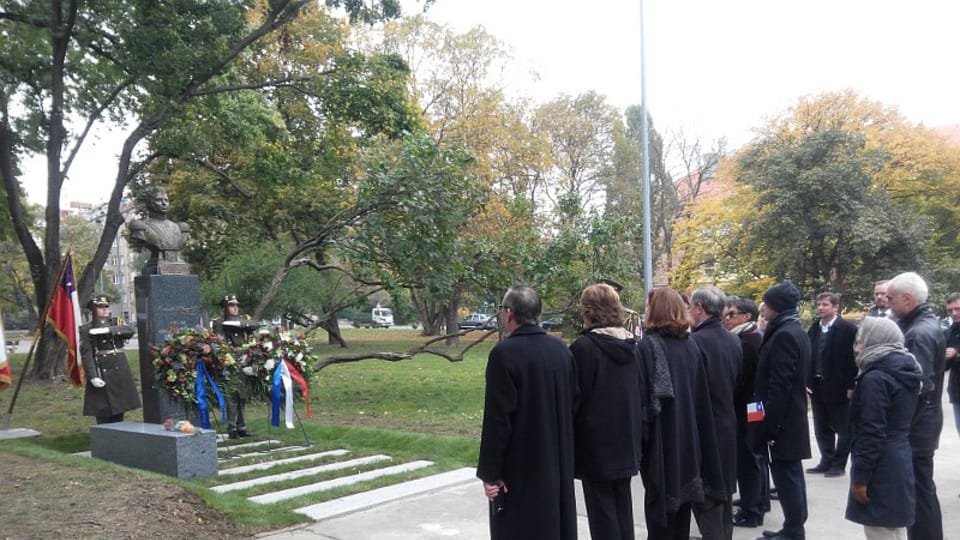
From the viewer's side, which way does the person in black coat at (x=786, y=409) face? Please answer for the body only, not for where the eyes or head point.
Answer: to the viewer's left

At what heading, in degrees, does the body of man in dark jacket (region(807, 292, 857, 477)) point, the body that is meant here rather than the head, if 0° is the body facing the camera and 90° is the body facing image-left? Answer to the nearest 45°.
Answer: approximately 45°

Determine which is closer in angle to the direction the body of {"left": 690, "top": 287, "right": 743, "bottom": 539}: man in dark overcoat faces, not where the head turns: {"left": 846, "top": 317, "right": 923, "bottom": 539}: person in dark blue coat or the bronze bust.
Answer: the bronze bust

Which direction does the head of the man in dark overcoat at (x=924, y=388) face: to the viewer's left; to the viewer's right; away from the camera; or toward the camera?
to the viewer's left

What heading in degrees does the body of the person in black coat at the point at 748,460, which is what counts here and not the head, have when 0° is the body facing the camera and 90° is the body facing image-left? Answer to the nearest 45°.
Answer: approximately 90°

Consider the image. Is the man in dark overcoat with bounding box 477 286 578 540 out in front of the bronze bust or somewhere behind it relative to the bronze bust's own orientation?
in front

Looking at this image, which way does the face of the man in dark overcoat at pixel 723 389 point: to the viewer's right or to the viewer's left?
to the viewer's left

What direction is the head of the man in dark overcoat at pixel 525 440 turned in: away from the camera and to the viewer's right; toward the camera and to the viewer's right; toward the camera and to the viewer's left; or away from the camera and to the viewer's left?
away from the camera and to the viewer's left

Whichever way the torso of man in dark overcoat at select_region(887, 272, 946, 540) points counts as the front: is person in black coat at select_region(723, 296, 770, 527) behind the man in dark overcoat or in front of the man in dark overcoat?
in front

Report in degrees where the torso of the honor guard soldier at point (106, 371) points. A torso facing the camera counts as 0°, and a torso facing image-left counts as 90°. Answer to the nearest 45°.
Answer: approximately 315°

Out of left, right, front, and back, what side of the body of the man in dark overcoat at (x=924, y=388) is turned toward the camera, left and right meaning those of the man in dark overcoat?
left

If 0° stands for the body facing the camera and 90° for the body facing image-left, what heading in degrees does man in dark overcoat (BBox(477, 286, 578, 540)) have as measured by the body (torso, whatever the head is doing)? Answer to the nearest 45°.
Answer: approximately 135°

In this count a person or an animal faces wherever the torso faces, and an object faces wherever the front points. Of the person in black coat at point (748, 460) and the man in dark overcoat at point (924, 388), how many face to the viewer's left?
2

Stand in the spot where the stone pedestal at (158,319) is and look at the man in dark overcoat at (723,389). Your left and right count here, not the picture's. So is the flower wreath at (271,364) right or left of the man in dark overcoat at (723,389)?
left

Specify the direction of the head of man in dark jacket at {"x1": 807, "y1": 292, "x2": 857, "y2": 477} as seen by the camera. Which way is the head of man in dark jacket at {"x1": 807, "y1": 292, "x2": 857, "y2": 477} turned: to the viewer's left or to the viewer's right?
to the viewer's left

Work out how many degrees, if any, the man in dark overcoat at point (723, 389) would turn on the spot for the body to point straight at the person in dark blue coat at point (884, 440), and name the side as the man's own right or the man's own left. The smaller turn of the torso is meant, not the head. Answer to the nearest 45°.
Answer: approximately 180°
